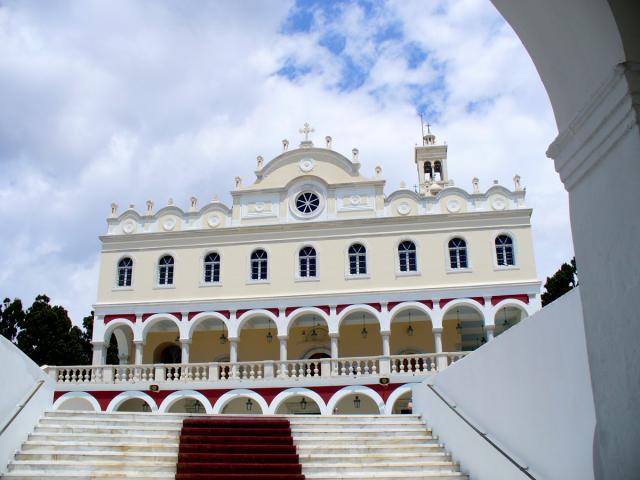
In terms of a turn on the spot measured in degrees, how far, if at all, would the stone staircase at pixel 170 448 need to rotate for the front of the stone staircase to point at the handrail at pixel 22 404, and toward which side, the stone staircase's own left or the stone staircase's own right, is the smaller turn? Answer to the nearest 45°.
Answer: approximately 90° to the stone staircase's own right

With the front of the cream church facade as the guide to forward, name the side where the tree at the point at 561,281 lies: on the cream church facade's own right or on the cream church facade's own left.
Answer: on the cream church facade's own left

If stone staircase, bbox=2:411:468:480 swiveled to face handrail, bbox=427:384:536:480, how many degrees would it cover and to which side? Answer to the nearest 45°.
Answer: approximately 45° to its left

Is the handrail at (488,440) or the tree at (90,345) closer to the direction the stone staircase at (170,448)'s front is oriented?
the handrail

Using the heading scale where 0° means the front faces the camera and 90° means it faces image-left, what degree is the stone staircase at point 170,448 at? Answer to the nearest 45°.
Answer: approximately 0°

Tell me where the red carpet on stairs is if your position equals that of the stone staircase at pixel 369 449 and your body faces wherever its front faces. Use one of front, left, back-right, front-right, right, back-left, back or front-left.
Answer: right

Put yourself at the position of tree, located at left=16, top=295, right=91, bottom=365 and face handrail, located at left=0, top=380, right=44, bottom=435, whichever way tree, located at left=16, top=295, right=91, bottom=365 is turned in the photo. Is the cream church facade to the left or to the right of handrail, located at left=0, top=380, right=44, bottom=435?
left

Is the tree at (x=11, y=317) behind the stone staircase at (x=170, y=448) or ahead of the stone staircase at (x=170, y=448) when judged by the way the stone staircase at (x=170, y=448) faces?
behind

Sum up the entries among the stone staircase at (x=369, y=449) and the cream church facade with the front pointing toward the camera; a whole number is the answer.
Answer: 2
